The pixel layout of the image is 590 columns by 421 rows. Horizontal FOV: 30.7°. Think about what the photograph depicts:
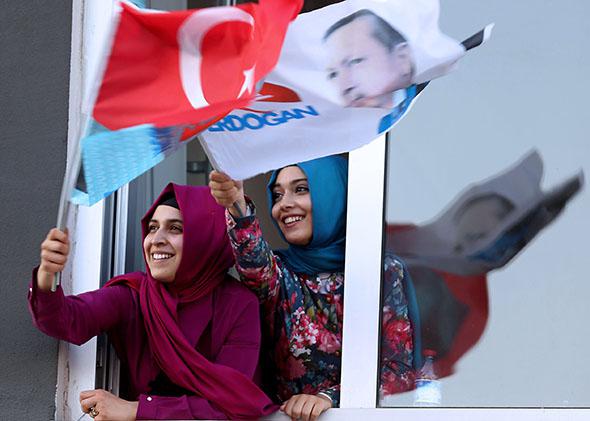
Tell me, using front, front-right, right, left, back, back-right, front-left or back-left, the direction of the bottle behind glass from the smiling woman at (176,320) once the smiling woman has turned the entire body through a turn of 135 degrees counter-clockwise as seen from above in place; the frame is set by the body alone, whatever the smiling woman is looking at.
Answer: front

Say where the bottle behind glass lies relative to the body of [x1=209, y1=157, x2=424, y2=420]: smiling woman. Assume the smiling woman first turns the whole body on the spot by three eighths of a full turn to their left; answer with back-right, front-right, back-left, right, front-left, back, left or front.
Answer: front

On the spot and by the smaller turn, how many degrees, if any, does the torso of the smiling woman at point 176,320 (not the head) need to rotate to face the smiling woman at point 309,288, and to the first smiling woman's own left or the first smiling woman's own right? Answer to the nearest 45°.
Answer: approximately 135° to the first smiling woman's own left

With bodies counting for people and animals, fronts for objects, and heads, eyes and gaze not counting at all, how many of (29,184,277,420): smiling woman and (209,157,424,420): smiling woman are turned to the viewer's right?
0

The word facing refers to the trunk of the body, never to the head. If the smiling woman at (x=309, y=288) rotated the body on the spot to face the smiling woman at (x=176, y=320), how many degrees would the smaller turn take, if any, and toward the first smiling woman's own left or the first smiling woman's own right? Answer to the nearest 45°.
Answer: approximately 45° to the first smiling woman's own right

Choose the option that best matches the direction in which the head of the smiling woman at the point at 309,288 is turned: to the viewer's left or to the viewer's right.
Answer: to the viewer's left

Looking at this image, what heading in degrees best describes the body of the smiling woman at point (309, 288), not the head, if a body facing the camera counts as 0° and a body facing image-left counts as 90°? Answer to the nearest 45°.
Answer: approximately 45°
